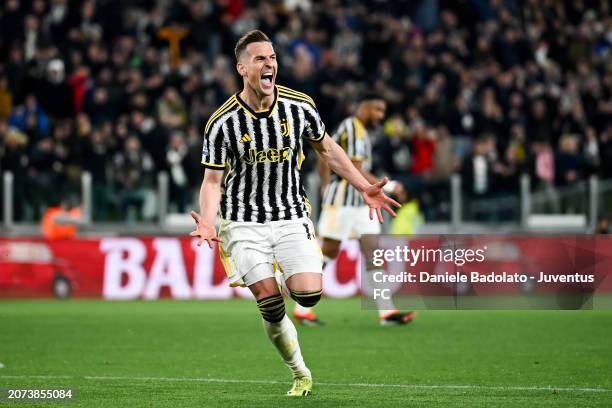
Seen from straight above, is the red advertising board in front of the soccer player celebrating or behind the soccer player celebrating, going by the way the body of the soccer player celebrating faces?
behind

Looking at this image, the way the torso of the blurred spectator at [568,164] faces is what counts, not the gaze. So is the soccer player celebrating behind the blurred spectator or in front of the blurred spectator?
in front

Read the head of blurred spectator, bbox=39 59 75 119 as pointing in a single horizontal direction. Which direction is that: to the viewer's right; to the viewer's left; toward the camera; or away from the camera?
toward the camera

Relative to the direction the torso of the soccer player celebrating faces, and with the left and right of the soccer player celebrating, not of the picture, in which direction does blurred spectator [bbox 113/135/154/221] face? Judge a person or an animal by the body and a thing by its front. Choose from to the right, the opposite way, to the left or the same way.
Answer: the same way

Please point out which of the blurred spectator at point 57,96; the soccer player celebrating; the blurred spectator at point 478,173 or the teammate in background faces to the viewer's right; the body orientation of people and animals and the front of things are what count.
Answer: the teammate in background

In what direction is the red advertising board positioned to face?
toward the camera

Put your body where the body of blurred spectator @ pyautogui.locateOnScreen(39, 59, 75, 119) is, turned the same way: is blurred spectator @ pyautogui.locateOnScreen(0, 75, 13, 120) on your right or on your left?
on your right

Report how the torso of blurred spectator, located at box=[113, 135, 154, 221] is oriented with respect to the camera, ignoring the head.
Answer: toward the camera

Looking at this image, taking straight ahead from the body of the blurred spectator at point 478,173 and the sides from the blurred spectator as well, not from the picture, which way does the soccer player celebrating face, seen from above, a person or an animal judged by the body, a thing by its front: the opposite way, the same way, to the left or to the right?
the same way

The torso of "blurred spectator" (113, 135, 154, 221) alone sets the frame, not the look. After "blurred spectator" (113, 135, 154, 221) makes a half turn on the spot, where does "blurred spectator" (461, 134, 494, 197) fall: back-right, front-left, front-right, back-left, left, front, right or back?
right

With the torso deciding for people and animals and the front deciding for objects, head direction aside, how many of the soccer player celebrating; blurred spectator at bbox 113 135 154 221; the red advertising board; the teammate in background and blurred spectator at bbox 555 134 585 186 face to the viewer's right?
1
